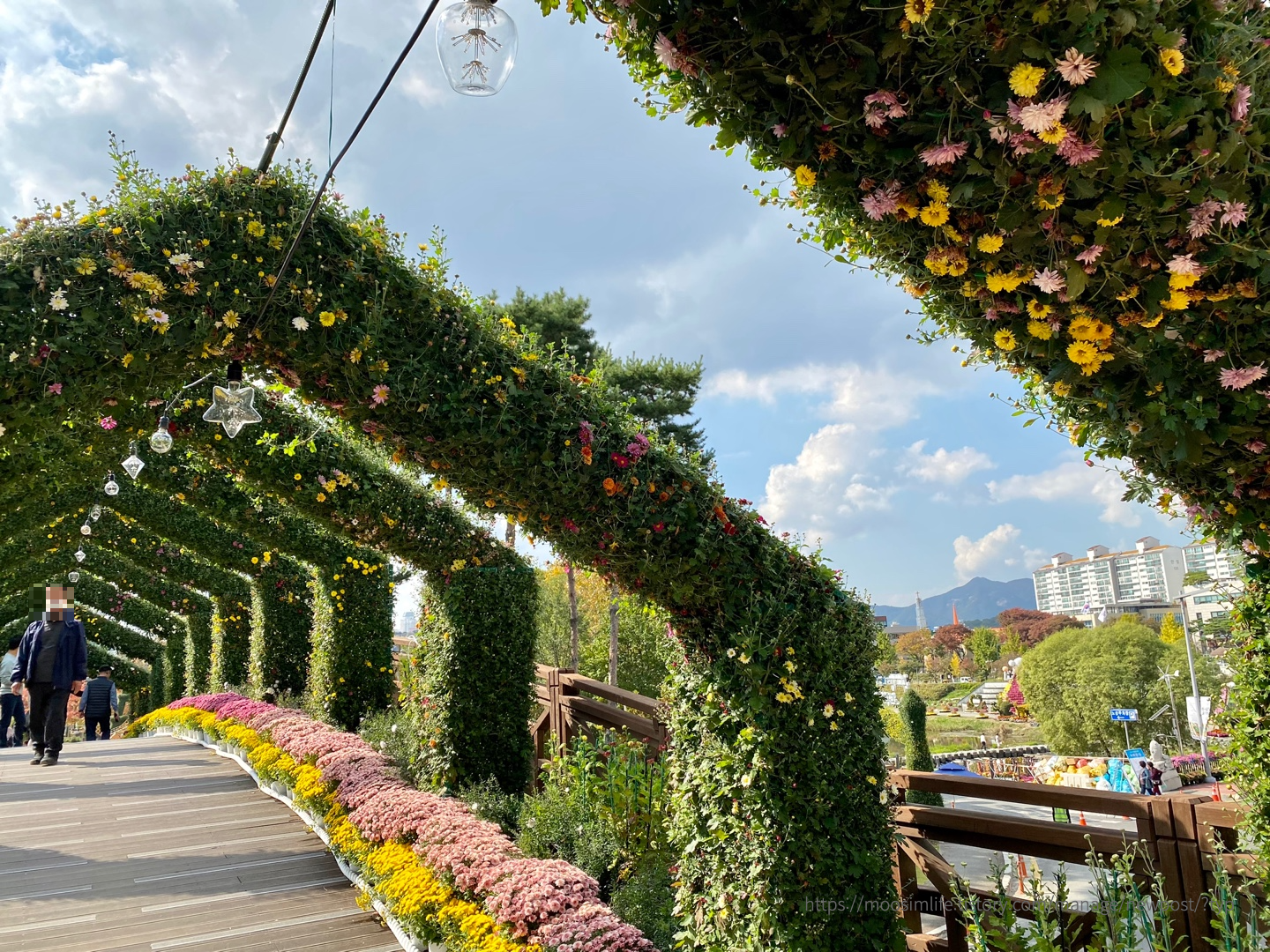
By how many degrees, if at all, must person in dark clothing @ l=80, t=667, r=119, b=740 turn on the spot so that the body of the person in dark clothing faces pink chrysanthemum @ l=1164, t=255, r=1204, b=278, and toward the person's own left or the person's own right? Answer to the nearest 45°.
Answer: approximately 180°

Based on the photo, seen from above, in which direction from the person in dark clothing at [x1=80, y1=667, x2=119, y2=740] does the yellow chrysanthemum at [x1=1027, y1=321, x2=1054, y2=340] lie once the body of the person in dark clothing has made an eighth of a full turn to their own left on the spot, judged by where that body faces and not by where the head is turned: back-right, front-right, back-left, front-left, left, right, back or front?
back-left

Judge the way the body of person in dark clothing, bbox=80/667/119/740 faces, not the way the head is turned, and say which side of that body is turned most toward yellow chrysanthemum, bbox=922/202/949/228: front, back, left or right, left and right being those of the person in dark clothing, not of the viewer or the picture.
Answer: back

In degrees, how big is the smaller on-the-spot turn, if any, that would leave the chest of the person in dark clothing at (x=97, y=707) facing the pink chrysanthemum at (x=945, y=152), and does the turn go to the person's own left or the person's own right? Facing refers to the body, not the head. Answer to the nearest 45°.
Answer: approximately 180°

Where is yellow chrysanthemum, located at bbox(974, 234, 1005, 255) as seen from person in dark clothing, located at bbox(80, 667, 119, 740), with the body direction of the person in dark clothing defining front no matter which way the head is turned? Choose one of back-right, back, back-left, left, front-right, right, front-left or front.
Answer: back

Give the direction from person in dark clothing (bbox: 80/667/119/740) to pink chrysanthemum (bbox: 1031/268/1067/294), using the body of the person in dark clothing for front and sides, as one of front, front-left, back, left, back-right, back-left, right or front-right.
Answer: back

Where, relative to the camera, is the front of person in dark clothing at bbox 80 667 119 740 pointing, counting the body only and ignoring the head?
away from the camera

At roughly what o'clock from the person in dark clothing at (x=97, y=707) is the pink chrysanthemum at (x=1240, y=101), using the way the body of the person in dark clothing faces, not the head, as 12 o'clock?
The pink chrysanthemum is roughly at 6 o'clock from the person in dark clothing.

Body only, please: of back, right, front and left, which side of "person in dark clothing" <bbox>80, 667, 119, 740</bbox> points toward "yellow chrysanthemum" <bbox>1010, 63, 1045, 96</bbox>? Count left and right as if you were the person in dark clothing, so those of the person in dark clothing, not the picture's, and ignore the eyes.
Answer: back

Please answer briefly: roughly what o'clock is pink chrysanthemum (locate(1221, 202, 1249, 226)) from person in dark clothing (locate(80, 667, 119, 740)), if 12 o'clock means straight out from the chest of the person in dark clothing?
The pink chrysanthemum is roughly at 6 o'clock from the person in dark clothing.
